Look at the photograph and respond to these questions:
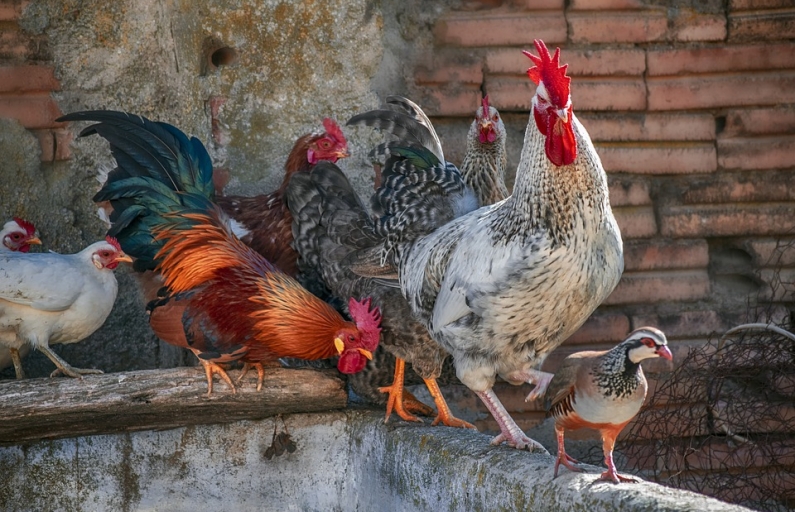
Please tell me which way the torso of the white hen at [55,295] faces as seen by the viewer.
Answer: to the viewer's right

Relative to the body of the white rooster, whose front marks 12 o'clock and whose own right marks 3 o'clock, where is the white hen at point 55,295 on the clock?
The white hen is roughly at 5 o'clock from the white rooster.

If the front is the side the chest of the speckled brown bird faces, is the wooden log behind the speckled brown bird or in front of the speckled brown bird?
behind

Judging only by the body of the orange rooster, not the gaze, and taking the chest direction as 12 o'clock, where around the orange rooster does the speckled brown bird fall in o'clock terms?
The speckled brown bird is roughly at 2 o'clock from the orange rooster.

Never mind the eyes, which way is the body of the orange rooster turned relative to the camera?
to the viewer's right

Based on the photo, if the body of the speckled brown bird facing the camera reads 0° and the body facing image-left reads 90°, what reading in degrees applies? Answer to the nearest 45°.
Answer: approximately 315°

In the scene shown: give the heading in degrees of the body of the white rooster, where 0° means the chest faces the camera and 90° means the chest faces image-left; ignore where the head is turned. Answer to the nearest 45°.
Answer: approximately 315°
